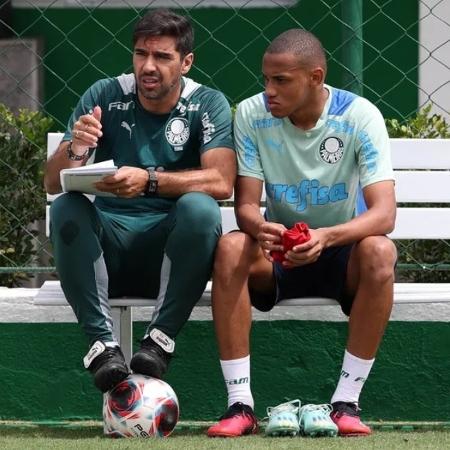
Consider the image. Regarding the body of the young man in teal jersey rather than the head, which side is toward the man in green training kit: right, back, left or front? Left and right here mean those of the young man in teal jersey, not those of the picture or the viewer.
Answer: right

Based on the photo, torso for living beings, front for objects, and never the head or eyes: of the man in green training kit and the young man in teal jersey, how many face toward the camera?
2

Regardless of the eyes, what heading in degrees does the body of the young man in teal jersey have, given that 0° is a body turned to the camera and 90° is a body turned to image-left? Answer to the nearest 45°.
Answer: approximately 0°

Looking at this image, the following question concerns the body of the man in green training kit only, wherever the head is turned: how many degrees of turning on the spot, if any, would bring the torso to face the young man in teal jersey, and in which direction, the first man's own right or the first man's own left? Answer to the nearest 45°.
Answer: approximately 90° to the first man's own left

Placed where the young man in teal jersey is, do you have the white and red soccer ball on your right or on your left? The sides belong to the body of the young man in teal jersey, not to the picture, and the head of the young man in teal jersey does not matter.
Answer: on your right

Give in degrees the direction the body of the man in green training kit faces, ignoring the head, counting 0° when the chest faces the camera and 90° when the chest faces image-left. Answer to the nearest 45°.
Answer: approximately 0°
